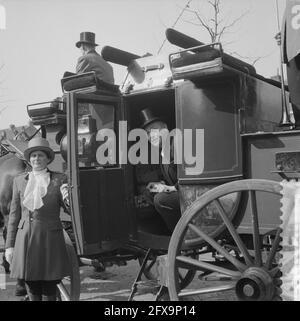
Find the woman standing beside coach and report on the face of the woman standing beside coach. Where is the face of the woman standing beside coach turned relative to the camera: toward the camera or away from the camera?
toward the camera

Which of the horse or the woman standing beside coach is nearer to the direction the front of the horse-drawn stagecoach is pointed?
the horse

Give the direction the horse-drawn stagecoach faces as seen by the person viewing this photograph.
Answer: facing away from the viewer and to the left of the viewer

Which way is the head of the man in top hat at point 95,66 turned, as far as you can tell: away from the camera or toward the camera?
away from the camera

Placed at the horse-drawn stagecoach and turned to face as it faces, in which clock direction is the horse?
The horse is roughly at 12 o'clock from the horse-drawn stagecoach.

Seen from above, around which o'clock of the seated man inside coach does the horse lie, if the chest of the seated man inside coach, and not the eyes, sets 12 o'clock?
The horse is roughly at 3 o'clock from the seated man inside coach.

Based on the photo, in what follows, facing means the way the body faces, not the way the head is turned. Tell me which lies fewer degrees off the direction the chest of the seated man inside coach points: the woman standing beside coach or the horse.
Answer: the woman standing beside coach

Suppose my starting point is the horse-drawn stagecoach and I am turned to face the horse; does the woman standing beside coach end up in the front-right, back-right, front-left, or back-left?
front-left
